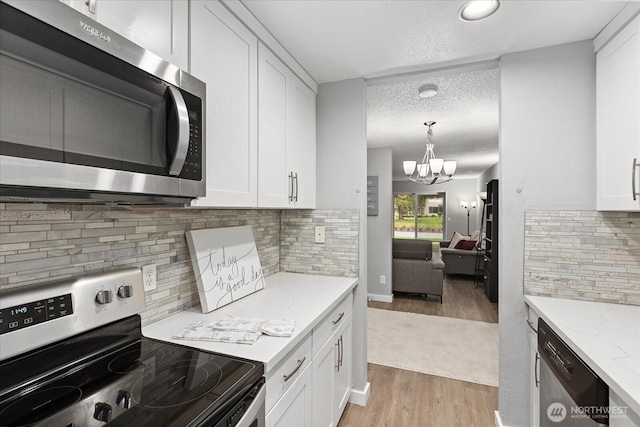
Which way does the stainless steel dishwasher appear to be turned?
to the viewer's left

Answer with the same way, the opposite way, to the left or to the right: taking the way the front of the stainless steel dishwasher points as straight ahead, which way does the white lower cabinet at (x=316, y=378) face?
the opposite way

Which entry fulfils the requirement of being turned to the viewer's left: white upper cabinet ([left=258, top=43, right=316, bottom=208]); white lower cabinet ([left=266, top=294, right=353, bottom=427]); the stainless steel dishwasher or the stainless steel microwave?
the stainless steel dishwasher

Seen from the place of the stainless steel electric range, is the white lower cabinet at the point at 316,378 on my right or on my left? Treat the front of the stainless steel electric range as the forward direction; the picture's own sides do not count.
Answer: on my left

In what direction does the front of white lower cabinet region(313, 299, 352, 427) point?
to the viewer's right

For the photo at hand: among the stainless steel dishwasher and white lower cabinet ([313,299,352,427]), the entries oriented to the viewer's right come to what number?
1

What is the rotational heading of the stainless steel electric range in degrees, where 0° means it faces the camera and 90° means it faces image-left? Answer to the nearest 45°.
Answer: approximately 315°

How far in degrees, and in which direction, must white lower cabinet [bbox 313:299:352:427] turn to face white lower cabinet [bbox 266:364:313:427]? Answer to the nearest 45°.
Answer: approximately 90° to its right

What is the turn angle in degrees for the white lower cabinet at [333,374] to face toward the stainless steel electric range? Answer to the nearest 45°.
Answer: approximately 135° to its right
